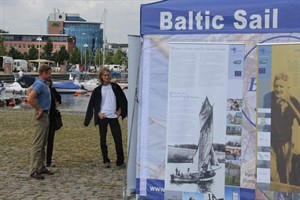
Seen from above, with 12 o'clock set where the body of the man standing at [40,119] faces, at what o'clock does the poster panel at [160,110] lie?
The poster panel is roughly at 2 o'clock from the man standing.

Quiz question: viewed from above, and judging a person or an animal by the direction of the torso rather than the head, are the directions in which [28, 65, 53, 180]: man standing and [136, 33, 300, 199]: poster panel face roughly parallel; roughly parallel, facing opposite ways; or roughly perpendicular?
roughly perpendicular

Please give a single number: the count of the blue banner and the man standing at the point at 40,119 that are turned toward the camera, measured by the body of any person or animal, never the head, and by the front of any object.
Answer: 1

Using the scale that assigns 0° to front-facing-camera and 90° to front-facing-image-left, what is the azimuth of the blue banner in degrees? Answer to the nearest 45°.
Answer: approximately 0°

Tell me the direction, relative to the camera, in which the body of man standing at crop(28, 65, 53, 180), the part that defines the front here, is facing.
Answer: to the viewer's right

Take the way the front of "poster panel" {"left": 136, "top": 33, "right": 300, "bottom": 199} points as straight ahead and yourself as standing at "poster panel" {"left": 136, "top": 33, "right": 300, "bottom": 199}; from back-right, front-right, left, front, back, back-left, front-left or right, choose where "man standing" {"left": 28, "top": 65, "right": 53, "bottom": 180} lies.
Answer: back-right

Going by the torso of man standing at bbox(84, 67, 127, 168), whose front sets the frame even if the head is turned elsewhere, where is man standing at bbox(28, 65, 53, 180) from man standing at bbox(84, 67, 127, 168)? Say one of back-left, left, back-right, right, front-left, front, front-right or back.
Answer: front-right
